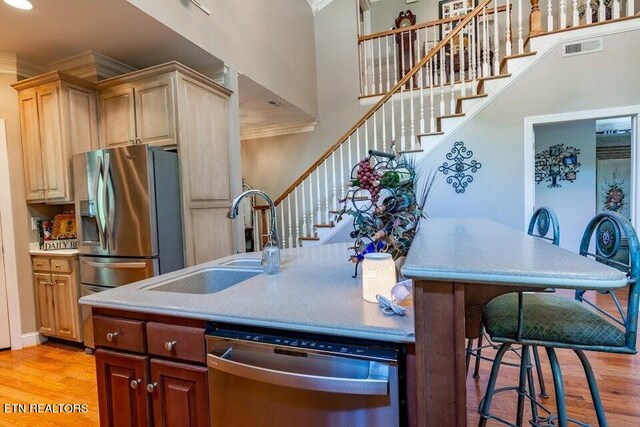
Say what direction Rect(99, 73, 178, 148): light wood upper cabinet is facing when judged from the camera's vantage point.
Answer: facing the viewer and to the left of the viewer

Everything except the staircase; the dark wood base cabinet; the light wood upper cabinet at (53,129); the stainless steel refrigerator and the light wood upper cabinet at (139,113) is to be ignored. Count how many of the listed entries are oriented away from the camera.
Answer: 0

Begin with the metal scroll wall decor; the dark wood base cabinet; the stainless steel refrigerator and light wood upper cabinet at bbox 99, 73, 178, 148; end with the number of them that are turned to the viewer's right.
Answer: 0

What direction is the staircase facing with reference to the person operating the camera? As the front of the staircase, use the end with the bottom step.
facing to the left of the viewer

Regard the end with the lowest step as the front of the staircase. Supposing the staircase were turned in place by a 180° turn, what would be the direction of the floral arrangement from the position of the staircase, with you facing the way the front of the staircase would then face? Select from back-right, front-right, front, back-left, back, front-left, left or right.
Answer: right

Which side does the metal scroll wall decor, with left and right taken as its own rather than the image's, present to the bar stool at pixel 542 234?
front

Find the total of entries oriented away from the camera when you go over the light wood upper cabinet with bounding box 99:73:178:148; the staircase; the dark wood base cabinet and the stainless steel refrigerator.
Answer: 0

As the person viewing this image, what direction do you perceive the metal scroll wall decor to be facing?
facing the viewer

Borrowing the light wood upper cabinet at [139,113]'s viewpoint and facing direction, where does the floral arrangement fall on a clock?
The floral arrangement is roughly at 10 o'clock from the light wood upper cabinet.

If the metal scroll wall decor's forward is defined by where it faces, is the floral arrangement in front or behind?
in front

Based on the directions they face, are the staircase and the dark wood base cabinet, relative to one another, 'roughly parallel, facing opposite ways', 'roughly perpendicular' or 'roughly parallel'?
roughly perpendicular

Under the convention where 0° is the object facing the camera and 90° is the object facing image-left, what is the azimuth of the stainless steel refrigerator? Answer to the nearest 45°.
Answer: approximately 45°

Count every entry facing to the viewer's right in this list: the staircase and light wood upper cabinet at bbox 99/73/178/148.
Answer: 0

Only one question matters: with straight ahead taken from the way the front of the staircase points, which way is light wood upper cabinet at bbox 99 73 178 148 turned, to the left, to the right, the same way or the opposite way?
to the left

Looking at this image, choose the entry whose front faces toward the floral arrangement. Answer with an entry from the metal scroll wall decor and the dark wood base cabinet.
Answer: the metal scroll wall decor
